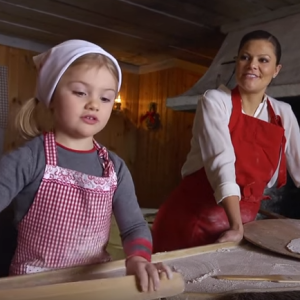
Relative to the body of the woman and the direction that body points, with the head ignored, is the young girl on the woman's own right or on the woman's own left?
on the woman's own right

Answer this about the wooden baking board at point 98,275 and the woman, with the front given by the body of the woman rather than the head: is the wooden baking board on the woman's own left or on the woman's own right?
on the woman's own right

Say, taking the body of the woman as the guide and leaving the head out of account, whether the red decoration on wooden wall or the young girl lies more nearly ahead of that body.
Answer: the young girl
